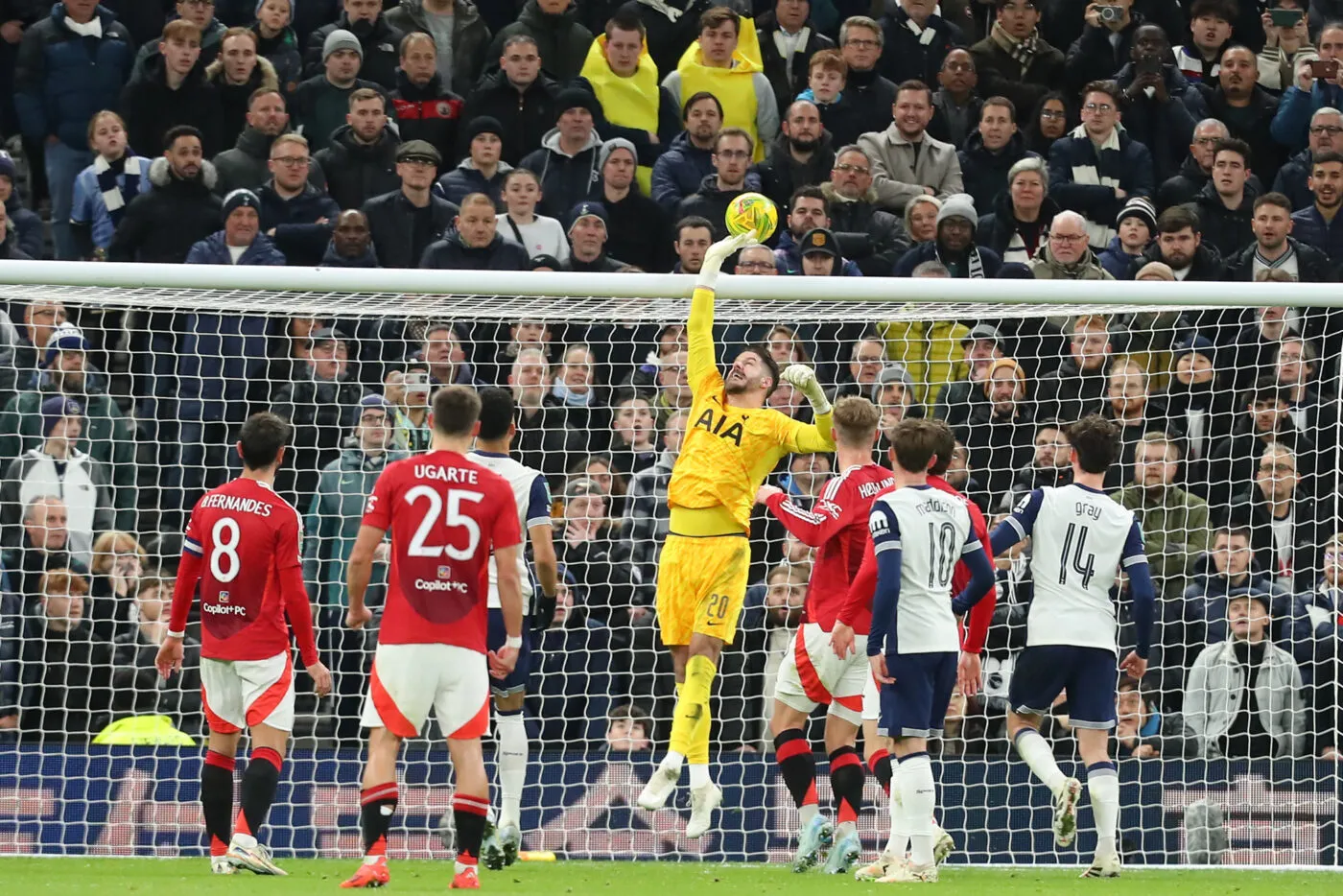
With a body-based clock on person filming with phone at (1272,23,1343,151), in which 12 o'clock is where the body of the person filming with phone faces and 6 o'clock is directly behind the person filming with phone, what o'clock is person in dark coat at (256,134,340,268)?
The person in dark coat is roughly at 2 o'clock from the person filming with phone.

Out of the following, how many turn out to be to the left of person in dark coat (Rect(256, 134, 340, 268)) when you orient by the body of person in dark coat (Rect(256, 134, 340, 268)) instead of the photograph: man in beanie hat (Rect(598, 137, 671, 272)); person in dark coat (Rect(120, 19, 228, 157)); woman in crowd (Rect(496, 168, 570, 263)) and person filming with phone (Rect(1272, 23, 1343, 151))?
3

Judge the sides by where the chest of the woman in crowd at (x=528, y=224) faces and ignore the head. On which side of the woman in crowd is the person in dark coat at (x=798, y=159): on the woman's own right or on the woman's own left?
on the woman's own left

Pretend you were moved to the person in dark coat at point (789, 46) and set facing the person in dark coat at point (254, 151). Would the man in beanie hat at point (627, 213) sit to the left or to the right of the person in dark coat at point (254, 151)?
left

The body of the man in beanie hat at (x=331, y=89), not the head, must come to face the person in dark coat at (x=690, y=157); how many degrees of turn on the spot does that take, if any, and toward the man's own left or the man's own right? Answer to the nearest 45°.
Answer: approximately 45° to the man's own left

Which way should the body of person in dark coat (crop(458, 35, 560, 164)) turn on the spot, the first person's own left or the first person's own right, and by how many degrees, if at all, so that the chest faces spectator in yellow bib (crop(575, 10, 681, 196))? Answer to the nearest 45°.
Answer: approximately 90° to the first person's own left

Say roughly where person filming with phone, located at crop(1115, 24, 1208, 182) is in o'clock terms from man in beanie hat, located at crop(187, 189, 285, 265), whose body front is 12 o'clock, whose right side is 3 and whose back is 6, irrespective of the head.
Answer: The person filming with phone is roughly at 9 o'clock from the man in beanie hat.

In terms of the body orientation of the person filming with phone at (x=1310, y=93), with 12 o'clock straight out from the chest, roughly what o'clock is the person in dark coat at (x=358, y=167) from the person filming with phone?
The person in dark coat is roughly at 2 o'clock from the person filming with phone.
